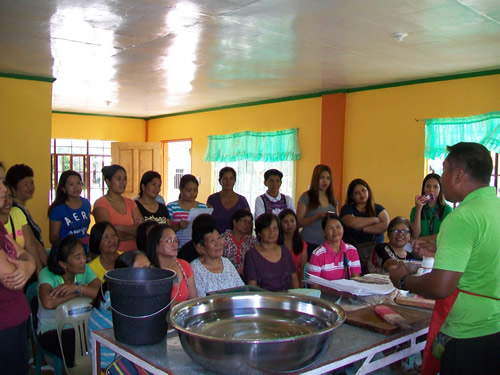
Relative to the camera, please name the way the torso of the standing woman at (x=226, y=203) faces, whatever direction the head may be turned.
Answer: toward the camera

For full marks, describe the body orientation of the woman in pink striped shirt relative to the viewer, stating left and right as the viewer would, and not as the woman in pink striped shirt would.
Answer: facing the viewer

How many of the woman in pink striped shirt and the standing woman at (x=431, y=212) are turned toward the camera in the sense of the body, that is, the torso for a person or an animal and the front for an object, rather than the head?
2

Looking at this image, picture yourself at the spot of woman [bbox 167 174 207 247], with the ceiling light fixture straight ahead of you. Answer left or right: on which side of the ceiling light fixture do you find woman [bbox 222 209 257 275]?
right

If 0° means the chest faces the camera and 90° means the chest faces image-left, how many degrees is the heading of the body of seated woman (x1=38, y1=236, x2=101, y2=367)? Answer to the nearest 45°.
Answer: approximately 315°

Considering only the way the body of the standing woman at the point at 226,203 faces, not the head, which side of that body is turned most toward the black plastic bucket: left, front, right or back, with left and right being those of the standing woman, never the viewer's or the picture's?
front

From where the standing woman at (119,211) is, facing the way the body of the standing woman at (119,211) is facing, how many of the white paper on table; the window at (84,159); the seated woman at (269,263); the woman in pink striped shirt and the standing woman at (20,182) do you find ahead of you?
3

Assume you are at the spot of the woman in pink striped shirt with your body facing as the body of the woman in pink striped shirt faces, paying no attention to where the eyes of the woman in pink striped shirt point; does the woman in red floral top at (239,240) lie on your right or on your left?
on your right

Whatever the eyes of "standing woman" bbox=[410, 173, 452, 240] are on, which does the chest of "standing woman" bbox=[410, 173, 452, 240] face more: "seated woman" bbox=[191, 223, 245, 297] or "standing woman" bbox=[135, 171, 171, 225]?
the seated woman

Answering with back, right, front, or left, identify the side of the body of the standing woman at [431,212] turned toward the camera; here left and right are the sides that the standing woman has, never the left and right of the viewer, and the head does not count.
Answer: front

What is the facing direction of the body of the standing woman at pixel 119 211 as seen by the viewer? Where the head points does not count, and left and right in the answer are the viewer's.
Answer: facing the viewer and to the right of the viewer

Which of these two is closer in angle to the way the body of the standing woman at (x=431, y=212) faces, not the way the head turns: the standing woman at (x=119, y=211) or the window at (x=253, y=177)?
the standing woman

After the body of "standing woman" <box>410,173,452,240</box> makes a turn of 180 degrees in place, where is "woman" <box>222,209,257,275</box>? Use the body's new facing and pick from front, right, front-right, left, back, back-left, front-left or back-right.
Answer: back-left
